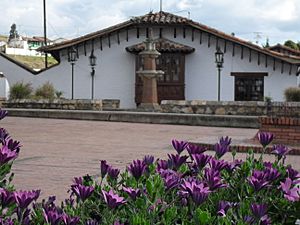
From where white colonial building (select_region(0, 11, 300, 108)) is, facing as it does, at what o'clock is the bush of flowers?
The bush of flowers is roughly at 12 o'clock from the white colonial building.

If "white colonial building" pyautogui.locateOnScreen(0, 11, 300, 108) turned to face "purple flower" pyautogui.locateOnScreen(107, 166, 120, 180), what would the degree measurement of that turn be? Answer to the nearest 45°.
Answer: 0° — it already faces it

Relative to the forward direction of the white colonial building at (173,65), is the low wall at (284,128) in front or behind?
in front

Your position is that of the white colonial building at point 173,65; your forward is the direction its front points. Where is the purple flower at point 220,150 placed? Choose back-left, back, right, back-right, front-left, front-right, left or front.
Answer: front

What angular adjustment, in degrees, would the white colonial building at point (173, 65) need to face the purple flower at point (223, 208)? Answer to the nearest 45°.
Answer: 0° — it already faces it

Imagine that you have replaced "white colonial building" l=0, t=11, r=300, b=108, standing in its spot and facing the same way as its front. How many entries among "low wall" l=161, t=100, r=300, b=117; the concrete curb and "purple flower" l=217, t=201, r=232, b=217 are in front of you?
3

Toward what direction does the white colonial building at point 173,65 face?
toward the camera

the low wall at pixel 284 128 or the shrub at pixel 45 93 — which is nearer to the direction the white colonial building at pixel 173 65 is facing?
the low wall

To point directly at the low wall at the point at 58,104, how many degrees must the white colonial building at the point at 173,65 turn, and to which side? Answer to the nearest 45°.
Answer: approximately 45° to its right

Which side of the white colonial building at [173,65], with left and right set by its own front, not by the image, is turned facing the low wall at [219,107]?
front

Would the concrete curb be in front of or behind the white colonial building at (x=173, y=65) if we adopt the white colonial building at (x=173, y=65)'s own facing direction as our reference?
in front
